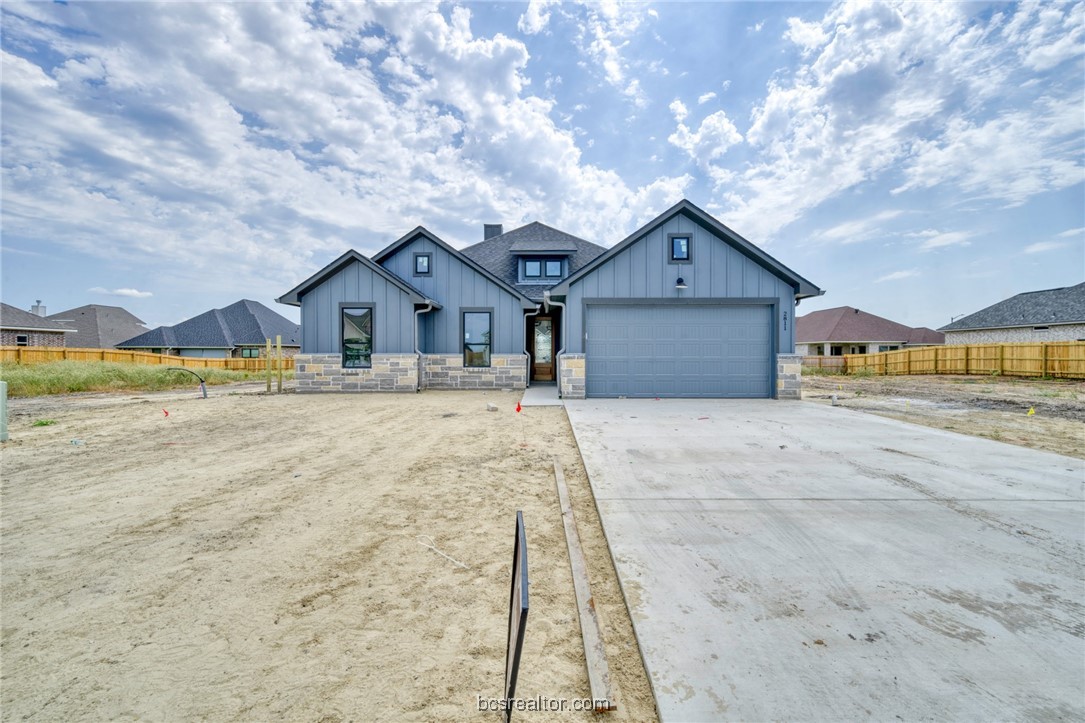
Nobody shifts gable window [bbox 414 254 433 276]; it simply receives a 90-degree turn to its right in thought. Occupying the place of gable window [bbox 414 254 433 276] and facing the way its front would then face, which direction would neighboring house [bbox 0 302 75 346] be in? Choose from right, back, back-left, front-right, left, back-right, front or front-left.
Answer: front-right

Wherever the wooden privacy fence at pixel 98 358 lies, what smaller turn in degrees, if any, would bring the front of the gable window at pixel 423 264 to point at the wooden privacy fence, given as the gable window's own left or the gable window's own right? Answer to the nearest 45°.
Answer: approximately 135° to the gable window's own right

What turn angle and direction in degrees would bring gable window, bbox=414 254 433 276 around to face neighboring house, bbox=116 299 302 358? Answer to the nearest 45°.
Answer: approximately 135° to its right

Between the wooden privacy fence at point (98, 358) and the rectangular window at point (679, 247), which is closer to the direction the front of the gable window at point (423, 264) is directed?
the rectangular window

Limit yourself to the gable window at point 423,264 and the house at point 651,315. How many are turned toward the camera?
2

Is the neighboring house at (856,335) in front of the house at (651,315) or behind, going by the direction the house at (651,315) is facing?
behind

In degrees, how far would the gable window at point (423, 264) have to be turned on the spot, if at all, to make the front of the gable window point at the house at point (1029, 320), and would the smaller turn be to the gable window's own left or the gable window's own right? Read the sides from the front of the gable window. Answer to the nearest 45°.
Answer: approximately 90° to the gable window's own left

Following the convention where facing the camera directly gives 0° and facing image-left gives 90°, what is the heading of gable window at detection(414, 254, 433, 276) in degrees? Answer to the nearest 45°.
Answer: approximately 0°

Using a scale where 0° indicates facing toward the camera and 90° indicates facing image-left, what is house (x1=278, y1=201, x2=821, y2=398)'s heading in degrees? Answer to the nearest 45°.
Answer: approximately 0°

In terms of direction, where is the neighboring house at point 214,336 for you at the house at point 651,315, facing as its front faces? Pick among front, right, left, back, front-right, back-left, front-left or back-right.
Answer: back-right

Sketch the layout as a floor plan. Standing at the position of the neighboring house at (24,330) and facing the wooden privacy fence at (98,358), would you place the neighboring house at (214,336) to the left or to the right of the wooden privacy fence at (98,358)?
left
